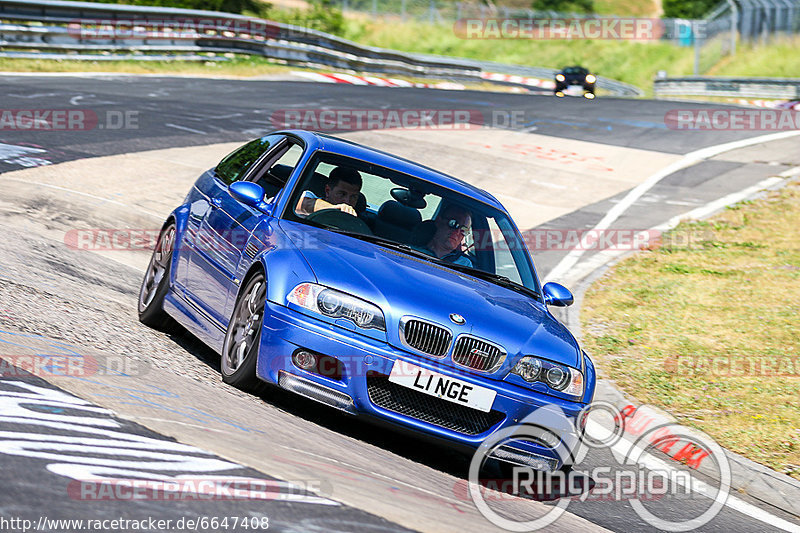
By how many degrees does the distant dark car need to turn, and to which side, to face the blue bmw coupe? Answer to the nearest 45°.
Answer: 0° — it already faces it

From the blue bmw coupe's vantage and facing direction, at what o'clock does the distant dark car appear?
The distant dark car is roughly at 8 o'clock from the blue bmw coupe.

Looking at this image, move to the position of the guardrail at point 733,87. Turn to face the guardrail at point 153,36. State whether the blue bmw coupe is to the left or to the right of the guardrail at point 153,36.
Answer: left

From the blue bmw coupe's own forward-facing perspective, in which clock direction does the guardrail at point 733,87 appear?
The guardrail is roughly at 8 o'clock from the blue bmw coupe.

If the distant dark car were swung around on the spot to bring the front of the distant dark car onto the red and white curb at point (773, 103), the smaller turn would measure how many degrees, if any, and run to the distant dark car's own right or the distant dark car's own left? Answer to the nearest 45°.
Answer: approximately 45° to the distant dark car's own left

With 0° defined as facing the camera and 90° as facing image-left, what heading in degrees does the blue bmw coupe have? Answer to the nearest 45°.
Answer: approximately 315°

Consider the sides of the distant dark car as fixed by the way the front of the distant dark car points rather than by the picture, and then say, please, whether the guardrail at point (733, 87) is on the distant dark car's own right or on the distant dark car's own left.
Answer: on the distant dark car's own left

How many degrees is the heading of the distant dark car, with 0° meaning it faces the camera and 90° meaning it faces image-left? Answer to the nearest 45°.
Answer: approximately 0°

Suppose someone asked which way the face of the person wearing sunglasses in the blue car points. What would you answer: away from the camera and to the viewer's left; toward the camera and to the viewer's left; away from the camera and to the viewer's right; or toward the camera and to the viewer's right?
toward the camera and to the viewer's right

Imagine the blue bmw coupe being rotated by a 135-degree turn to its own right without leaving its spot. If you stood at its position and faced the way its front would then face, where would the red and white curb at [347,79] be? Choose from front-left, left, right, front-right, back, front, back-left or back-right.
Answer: right

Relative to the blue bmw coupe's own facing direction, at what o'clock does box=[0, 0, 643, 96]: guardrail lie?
The guardrail is roughly at 7 o'clock from the blue bmw coupe.
